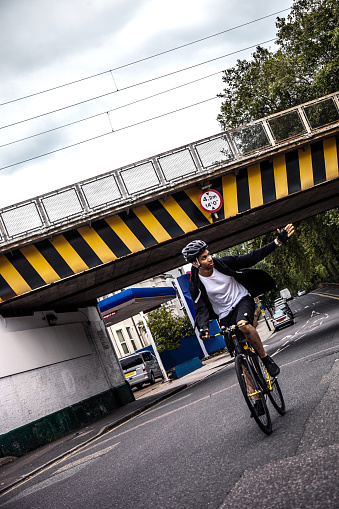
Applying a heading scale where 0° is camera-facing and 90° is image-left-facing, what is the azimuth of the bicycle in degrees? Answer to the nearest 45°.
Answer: approximately 0°

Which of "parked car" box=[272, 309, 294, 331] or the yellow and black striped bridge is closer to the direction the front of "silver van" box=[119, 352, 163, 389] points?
the parked car

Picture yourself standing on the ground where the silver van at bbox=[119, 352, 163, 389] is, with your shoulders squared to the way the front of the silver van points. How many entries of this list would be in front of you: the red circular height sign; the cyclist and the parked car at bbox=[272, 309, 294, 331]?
1

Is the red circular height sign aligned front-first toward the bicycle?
yes

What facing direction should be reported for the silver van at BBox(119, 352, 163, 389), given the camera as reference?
facing away from the viewer and to the right of the viewer

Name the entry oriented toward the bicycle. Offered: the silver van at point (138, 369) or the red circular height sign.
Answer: the red circular height sign

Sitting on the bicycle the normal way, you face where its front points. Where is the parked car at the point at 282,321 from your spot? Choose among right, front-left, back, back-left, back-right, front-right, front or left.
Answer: back

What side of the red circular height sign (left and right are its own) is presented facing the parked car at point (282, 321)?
back

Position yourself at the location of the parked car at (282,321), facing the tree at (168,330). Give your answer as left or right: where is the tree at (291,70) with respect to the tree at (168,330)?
left
